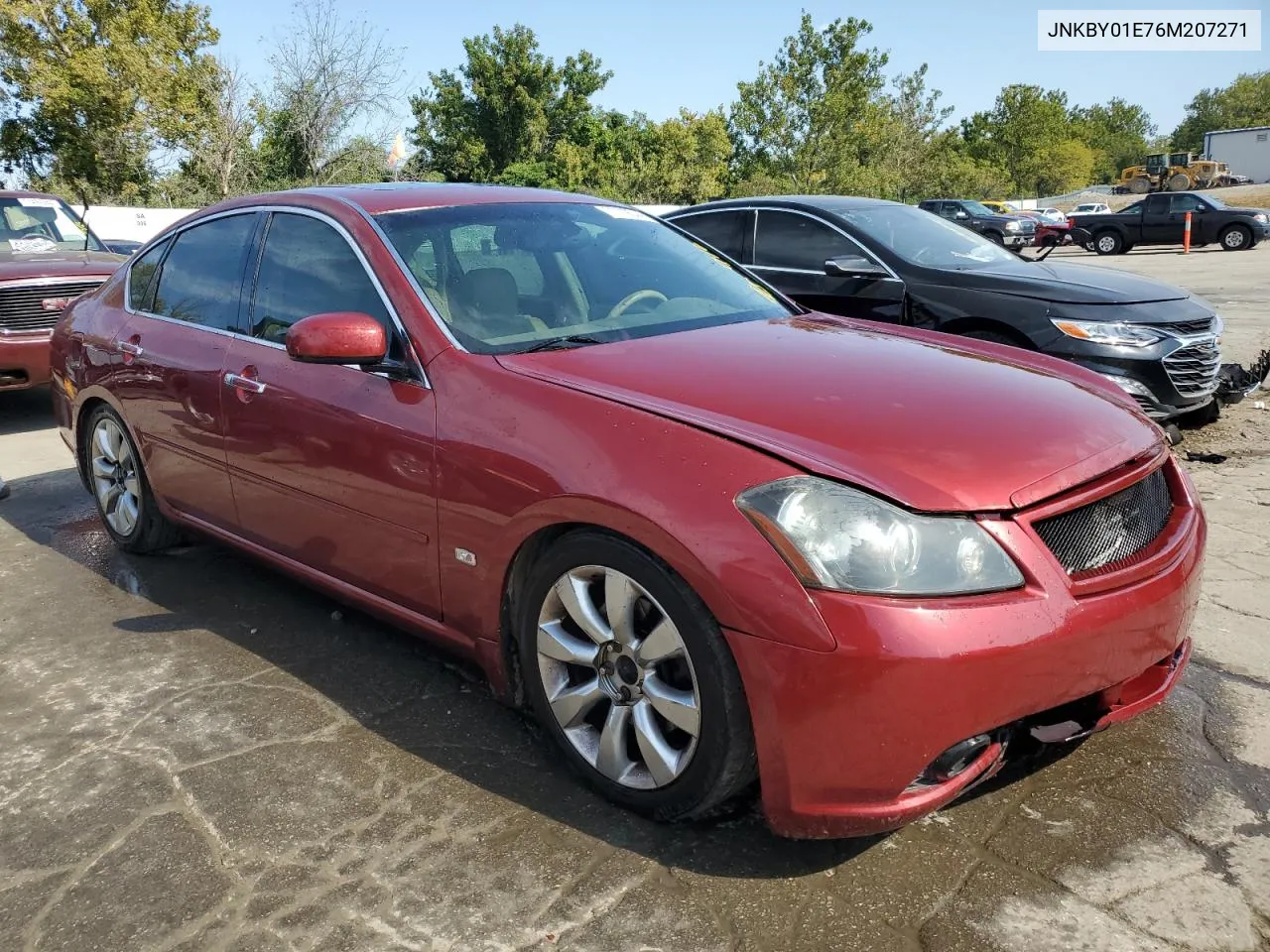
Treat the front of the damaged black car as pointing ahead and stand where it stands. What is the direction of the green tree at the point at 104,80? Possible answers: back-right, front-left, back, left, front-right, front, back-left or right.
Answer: back

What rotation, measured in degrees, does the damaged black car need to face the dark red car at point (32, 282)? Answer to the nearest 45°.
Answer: approximately 135° to its right

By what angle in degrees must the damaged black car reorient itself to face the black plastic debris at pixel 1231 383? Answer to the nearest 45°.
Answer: approximately 45° to its left

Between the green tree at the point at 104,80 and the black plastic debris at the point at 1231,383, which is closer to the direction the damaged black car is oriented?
the black plastic debris

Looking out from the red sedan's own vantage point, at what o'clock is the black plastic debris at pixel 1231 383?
The black plastic debris is roughly at 9 o'clock from the red sedan.

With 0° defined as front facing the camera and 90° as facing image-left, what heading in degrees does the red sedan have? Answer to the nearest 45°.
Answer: approximately 315°

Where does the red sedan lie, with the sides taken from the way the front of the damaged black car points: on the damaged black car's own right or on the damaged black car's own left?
on the damaged black car's own right

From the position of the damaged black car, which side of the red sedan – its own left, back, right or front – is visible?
left

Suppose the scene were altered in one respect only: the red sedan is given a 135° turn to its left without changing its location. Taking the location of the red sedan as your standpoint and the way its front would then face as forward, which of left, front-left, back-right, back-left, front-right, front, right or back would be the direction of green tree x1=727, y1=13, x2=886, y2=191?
front

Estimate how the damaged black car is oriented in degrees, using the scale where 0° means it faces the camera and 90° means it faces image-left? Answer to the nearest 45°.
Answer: approximately 315°
